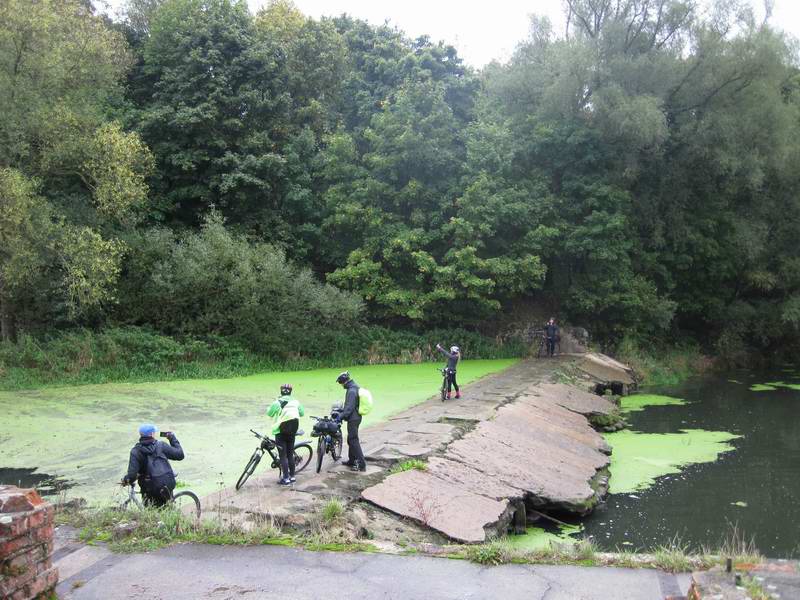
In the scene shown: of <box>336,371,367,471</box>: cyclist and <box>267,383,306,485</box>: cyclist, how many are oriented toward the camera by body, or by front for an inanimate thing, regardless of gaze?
0

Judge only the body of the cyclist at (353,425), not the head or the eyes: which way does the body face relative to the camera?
to the viewer's left

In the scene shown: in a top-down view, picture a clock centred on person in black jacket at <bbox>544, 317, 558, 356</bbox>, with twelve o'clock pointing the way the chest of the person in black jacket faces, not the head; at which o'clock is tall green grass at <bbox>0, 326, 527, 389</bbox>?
The tall green grass is roughly at 2 o'clock from the person in black jacket.

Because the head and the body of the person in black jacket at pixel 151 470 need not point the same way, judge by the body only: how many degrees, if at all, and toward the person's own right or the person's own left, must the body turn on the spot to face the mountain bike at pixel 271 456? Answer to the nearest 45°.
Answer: approximately 45° to the person's own right

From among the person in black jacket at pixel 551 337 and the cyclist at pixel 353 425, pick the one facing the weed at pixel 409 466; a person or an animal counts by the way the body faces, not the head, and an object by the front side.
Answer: the person in black jacket

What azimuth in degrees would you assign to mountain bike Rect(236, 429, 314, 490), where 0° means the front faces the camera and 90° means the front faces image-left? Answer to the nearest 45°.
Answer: approximately 45°

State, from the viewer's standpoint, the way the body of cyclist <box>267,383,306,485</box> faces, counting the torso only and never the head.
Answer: away from the camera

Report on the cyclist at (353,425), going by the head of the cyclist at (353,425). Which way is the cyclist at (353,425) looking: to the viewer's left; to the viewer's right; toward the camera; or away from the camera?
to the viewer's left

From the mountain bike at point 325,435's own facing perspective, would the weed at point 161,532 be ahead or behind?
ahead

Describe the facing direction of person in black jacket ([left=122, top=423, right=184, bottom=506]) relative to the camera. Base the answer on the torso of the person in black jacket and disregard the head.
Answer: away from the camera

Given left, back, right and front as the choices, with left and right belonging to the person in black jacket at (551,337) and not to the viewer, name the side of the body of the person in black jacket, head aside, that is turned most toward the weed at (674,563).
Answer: front
